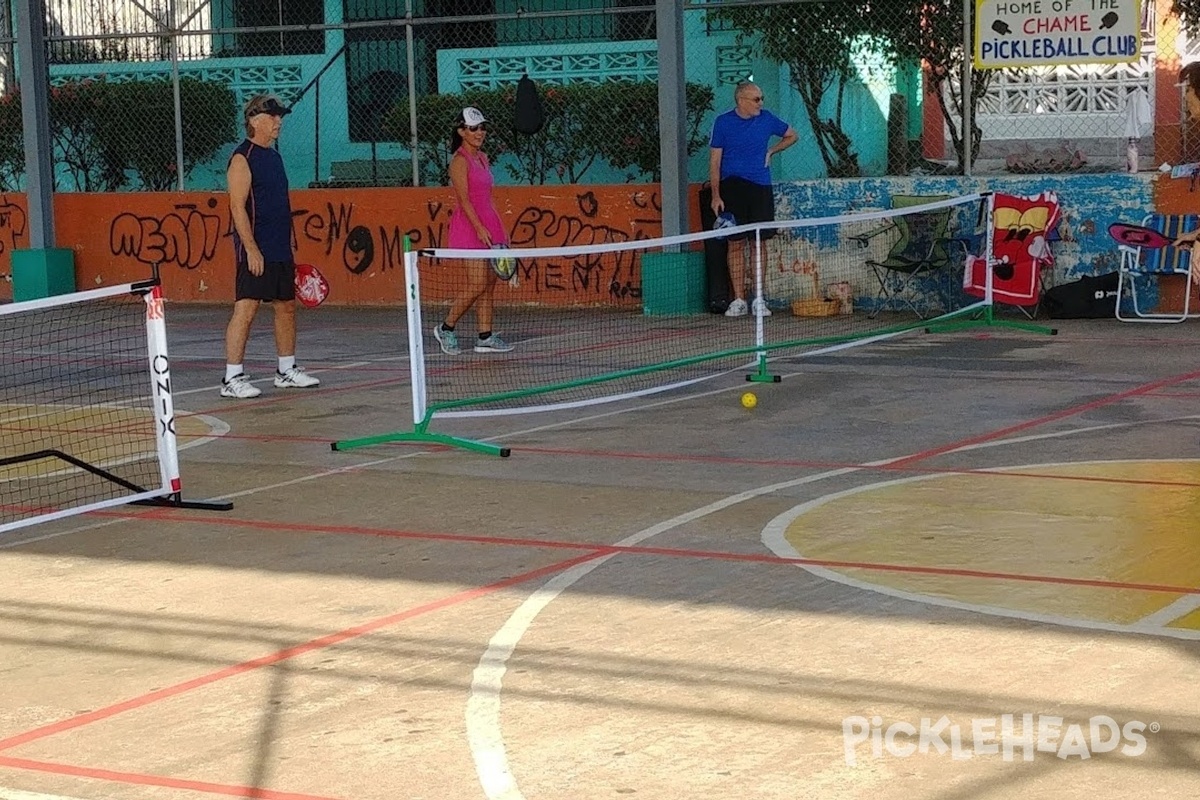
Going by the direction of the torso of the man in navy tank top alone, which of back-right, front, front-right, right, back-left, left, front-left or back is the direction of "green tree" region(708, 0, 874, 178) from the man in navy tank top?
front-left

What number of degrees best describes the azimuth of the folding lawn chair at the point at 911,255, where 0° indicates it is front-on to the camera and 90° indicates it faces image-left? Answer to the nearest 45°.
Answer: approximately 45°

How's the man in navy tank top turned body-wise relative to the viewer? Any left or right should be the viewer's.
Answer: facing to the right of the viewer

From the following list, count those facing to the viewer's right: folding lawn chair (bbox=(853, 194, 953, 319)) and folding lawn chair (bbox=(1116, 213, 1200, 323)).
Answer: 0

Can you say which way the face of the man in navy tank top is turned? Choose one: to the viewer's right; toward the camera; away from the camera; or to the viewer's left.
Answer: to the viewer's right

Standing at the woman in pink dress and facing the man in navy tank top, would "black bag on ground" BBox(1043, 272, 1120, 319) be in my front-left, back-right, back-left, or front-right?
back-left

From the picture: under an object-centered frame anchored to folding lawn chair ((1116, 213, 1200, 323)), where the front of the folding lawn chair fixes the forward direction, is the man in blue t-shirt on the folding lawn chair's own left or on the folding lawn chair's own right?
on the folding lawn chair's own right

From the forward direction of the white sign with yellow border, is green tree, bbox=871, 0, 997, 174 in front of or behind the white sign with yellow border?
behind

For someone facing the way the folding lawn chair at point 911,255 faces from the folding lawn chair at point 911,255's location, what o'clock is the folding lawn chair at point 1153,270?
the folding lawn chair at point 1153,270 is roughly at 8 o'clock from the folding lawn chair at point 911,255.

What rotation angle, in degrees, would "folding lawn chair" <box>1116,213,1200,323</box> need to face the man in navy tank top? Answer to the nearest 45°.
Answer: approximately 45° to its right
